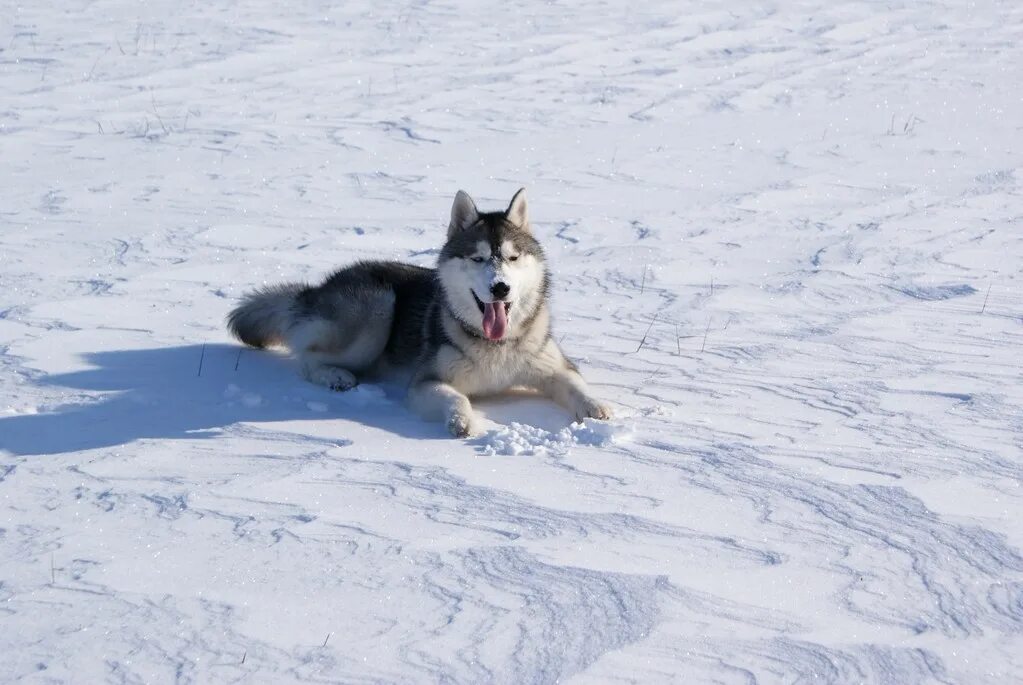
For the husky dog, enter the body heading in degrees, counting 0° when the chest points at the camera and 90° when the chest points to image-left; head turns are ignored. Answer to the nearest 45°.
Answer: approximately 315°

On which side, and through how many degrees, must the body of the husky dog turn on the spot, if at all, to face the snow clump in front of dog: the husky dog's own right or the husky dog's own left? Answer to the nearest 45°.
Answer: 0° — it already faces it
